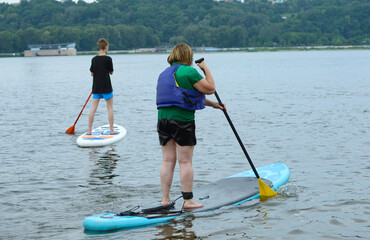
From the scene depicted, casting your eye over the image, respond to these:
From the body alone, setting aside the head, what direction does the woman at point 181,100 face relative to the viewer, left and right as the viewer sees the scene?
facing away from the viewer and to the right of the viewer

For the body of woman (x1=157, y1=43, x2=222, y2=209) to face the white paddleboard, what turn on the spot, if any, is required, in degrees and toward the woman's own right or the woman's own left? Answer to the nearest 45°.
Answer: approximately 45° to the woman's own left
